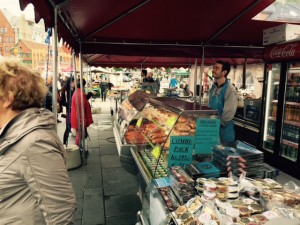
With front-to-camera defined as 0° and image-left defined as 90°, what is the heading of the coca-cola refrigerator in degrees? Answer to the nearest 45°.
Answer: approximately 45°

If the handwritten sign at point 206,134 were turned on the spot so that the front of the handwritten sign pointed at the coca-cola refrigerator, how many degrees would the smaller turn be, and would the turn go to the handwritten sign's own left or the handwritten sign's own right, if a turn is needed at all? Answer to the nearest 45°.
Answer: approximately 135° to the handwritten sign's own left

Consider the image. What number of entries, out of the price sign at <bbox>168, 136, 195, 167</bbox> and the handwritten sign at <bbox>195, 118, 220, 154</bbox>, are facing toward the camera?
2

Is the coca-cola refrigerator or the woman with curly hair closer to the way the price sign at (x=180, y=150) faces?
the woman with curly hair

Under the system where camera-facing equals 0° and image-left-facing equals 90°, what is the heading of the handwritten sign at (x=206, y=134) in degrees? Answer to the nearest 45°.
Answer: approximately 0°
